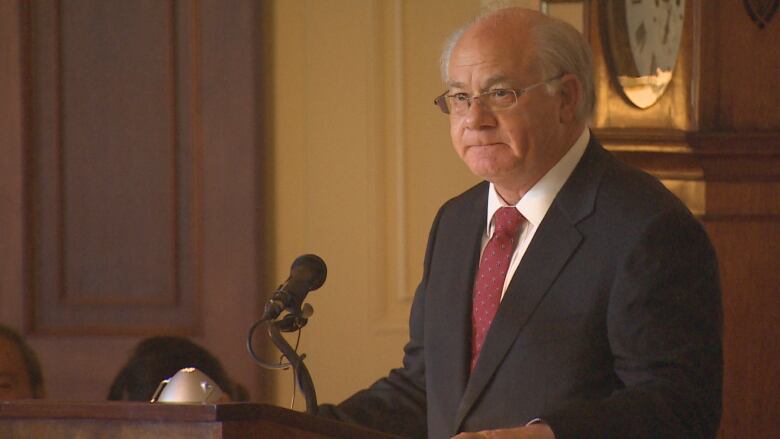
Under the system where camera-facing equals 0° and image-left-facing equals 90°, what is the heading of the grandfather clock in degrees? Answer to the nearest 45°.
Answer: approximately 45°

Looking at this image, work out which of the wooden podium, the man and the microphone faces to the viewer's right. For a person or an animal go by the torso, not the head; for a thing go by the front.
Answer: the microphone

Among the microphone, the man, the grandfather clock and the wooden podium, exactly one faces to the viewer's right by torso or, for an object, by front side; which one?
the microphone

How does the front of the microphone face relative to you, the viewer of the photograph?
facing to the right of the viewer

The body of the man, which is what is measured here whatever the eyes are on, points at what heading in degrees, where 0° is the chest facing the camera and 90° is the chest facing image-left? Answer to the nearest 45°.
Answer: approximately 45°

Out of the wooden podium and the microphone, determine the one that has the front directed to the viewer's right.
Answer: the microphone

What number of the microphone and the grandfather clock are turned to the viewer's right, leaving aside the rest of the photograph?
1
